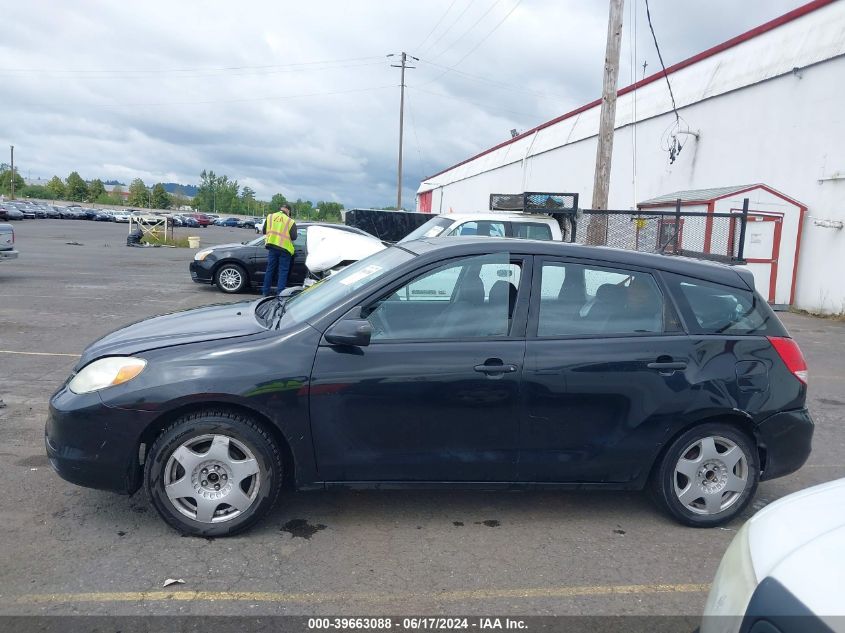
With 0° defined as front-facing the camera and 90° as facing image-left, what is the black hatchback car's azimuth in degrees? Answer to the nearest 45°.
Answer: approximately 90°

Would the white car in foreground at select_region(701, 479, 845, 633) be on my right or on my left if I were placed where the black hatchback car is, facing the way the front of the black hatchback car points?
on my left

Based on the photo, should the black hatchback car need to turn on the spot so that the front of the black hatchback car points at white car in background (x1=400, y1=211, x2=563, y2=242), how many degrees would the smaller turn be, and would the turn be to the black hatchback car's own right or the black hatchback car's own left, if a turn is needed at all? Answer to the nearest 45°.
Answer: approximately 90° to the black hatchback car's own right

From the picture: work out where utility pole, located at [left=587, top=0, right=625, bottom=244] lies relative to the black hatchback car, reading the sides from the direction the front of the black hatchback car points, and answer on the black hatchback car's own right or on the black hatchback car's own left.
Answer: on the black hatchback car's own right

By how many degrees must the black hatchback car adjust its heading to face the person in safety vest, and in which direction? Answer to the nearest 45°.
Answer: approximately 90° to its right

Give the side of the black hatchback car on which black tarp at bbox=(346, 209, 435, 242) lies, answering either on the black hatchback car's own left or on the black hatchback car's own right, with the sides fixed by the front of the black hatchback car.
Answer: on the black hatchback car's own right

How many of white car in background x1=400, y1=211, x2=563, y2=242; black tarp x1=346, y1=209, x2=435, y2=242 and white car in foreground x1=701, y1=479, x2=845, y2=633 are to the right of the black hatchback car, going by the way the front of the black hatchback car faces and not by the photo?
2

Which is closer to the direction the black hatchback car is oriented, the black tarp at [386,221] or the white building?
the black tarp

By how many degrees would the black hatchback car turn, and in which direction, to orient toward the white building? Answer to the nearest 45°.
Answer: approximately 135° to its right
